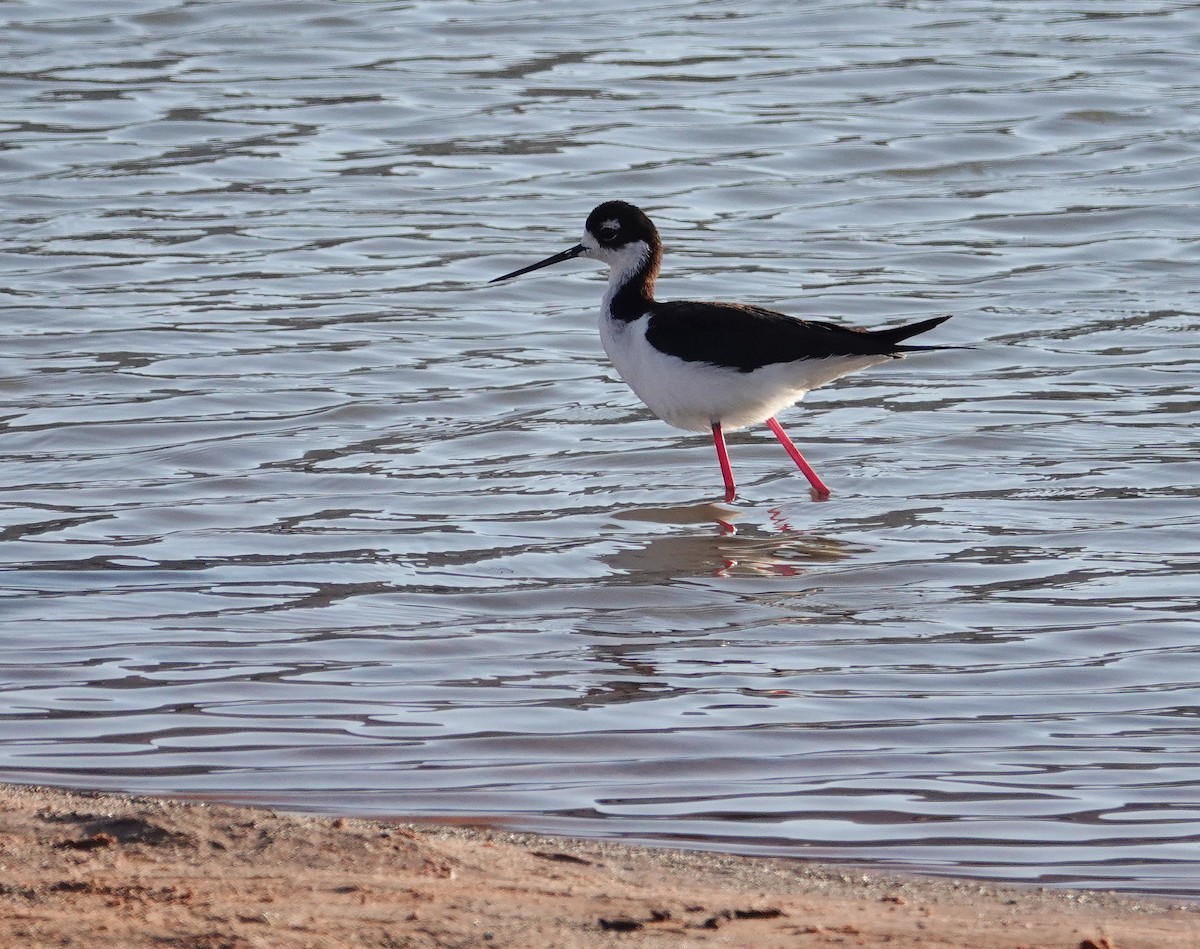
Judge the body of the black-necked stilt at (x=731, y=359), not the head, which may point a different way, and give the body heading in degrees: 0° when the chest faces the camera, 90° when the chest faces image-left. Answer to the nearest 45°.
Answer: approximately 90°
